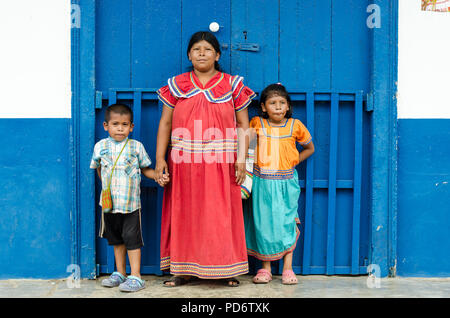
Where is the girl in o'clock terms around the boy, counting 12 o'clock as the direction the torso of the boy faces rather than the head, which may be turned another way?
The girl is roughly at 9 o'clock from the boy.

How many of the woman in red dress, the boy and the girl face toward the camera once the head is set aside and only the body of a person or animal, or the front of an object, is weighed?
3

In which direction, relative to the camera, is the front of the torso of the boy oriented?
toward the camera

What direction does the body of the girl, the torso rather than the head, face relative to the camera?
toward the camera

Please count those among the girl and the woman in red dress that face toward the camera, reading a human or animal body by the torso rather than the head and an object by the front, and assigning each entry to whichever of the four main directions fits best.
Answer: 2
